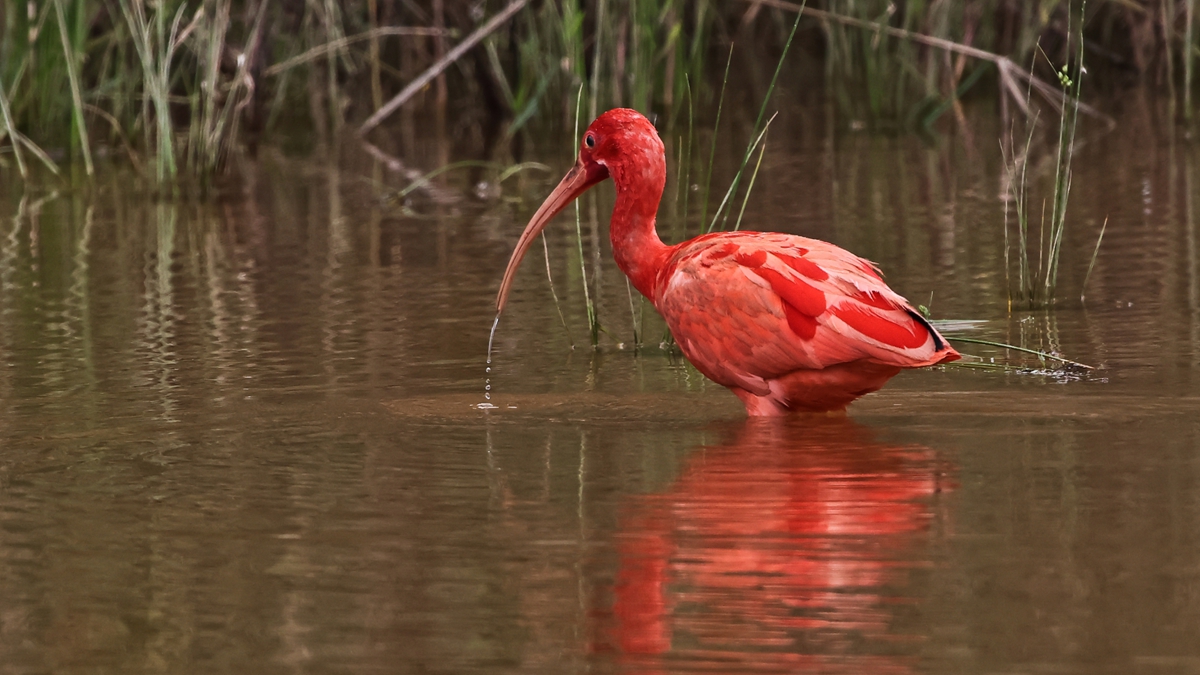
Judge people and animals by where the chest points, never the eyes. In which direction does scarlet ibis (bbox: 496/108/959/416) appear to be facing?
to the viewer's left
